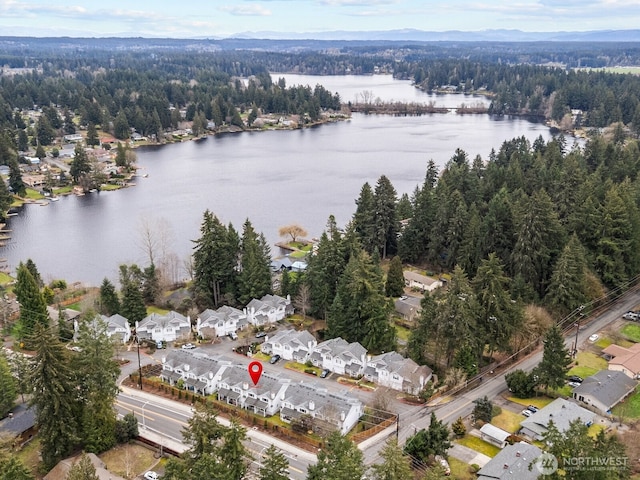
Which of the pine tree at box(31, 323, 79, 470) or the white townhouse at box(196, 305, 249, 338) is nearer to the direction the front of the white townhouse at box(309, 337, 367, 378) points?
the pine tree

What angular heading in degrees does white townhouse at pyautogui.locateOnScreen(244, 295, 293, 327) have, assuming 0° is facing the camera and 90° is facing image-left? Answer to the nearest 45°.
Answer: approximately 315°

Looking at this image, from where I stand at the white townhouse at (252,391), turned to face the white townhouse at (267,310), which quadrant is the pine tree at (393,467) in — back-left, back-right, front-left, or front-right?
back-right

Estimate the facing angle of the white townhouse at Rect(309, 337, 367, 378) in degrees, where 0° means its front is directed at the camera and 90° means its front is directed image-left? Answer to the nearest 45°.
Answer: approximately 45°

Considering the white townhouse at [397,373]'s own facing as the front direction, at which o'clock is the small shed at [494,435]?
The small shed is roughly at 9 o'clock from the white townhouse.

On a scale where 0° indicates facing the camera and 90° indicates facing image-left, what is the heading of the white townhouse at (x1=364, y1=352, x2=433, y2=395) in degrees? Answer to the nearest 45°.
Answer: approximately 45°

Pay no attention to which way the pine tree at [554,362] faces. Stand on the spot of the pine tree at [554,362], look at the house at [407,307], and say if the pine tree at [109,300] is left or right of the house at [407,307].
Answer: left

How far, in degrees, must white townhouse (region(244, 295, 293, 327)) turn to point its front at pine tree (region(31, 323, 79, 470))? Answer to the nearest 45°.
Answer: approximately 90° to its right

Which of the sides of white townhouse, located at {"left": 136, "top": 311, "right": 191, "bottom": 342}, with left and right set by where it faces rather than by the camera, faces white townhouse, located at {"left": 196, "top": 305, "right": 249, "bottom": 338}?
left

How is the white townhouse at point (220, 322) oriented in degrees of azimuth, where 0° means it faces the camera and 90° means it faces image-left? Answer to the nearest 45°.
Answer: approximately 315°

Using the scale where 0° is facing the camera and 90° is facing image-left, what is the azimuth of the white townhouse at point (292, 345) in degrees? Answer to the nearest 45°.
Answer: approximately 45°
